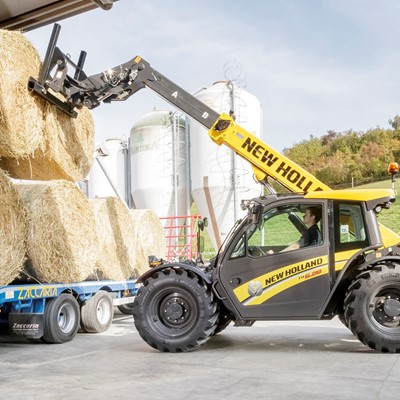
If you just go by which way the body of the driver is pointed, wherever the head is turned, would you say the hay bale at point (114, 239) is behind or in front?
in front

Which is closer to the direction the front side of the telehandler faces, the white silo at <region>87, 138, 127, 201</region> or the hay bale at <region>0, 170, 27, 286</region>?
the hay bale

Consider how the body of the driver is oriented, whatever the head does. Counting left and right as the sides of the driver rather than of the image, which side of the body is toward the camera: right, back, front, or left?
left

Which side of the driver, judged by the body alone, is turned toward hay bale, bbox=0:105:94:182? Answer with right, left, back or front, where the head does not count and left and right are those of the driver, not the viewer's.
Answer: front

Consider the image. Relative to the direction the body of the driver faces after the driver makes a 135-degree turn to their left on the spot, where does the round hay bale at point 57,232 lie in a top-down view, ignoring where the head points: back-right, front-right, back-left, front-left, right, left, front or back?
back-right

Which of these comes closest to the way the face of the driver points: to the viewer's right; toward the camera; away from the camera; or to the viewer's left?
to the viewer's left

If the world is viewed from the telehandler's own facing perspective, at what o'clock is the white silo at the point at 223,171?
The white silo is roughly at 3 o'clock from the telehandler.

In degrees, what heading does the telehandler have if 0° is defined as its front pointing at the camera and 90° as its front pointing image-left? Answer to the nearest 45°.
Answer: approximately 90°

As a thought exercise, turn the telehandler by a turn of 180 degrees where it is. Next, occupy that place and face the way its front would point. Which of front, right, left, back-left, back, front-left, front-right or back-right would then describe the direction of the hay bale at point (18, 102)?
back

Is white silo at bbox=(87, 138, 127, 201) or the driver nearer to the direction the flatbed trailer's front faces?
the white silo
